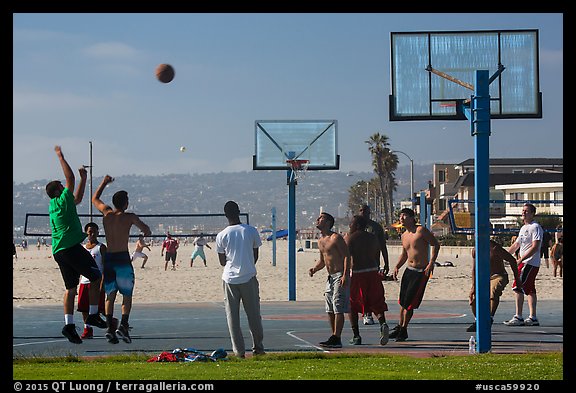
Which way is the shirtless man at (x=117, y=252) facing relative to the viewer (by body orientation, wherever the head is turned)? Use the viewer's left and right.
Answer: facing away from the viewer

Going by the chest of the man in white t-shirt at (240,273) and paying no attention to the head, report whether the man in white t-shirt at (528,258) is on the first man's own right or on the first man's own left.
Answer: on the first man's own right

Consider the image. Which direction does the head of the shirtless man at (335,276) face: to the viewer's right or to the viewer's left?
to the viewer's left

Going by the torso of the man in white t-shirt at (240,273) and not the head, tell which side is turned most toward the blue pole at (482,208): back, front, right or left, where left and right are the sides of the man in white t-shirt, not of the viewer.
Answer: right

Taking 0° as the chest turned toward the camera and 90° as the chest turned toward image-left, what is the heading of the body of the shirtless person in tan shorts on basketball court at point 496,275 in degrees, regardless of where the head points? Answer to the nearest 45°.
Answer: approximately 90°

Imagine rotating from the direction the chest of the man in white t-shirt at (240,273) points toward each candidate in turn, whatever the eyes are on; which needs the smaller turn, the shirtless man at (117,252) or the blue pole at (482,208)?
the shirtless man

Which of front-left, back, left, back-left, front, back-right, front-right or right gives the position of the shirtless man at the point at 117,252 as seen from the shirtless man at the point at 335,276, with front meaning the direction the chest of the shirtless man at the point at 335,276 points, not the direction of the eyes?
front-right

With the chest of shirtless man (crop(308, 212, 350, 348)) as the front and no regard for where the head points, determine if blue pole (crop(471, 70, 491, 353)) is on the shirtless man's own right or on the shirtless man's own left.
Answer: on the shirtless man's own left

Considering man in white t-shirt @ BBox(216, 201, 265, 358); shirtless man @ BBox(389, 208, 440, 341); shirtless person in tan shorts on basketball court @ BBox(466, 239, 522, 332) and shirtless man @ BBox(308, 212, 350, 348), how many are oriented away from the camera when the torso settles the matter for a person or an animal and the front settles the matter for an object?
1

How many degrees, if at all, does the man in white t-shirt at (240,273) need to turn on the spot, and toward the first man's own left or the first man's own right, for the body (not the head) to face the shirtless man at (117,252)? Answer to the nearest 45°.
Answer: approximately 45° to the first man's own left

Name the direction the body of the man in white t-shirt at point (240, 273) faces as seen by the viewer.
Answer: away from the camera

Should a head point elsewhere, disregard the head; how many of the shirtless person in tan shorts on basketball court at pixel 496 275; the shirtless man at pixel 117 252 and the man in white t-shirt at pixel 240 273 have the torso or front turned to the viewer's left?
1

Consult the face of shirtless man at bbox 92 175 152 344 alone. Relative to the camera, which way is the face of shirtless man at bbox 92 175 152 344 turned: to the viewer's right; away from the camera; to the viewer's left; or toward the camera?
away from the camera
